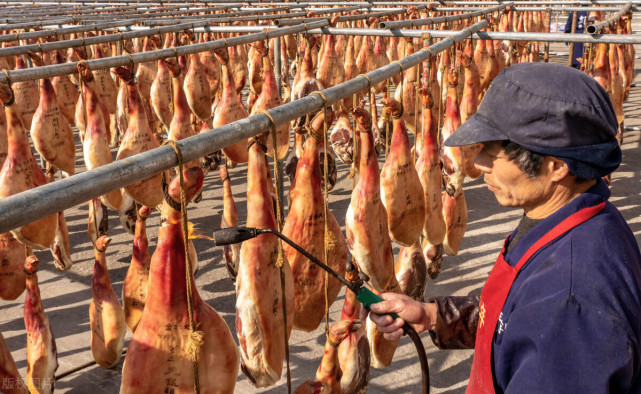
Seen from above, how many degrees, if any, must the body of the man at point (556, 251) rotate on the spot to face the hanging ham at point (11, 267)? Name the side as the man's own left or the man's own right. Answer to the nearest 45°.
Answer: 0° — they already face it

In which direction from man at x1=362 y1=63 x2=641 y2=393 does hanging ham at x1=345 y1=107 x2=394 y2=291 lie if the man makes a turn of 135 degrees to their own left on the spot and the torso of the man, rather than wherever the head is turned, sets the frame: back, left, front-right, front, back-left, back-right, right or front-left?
back

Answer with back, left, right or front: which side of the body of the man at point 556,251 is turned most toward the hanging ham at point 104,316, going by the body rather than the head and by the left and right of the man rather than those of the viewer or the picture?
front

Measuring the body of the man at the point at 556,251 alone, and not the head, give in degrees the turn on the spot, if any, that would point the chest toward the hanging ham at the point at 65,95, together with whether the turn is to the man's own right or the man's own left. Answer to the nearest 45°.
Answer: approximately 45° to the man's own right

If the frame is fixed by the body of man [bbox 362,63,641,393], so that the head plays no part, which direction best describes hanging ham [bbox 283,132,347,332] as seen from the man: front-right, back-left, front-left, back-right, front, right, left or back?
front-right

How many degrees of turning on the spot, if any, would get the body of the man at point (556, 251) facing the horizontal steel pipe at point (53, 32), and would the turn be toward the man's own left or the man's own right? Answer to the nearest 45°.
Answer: approximately 45° to the man's own right

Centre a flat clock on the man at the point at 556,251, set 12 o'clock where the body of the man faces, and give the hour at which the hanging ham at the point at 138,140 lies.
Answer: The hanging ham is roughly at 1 o'clock from the man.

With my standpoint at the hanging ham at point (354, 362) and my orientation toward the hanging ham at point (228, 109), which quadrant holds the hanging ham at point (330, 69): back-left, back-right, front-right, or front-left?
front-right

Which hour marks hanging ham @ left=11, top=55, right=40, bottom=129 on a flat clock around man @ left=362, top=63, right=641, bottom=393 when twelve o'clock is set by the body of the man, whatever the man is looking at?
The hanging ham is roughly at 1 o'clock from the man.

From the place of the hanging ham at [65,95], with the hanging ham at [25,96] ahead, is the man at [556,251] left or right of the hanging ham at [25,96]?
left

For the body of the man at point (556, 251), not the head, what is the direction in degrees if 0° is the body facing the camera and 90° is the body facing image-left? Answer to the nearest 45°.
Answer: approximately 90°

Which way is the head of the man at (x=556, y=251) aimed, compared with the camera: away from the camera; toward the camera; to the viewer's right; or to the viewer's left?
to the viewer's left
